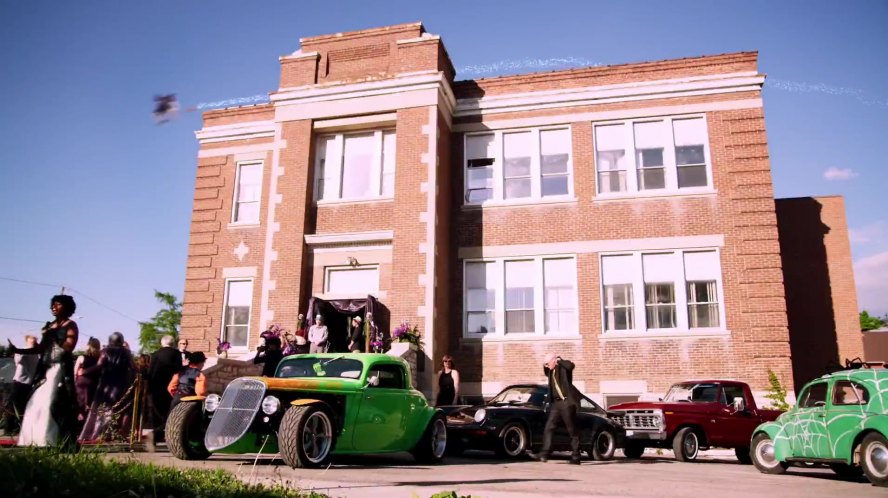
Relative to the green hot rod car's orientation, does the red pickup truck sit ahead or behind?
behind

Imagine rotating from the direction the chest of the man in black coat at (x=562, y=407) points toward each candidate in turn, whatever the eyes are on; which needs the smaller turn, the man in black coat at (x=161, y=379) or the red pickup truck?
the man in black coat

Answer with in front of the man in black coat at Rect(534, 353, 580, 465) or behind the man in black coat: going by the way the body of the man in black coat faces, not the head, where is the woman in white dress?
in front

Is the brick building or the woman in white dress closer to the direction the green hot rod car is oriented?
the woman in white dress

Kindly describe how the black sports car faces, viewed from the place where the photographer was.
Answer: facing the viewer and to the left of the viewer

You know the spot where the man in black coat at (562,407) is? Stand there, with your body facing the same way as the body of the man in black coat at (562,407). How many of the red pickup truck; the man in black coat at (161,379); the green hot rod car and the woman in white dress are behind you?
1

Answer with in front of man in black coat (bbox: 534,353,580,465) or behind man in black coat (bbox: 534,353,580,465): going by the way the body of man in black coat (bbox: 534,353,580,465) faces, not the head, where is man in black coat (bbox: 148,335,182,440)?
in front

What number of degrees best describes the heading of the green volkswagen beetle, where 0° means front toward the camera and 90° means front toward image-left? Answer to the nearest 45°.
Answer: approximately 135°

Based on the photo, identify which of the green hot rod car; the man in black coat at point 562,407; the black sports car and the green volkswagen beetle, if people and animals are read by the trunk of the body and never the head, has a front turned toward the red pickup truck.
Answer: the green volkswagen beetle
